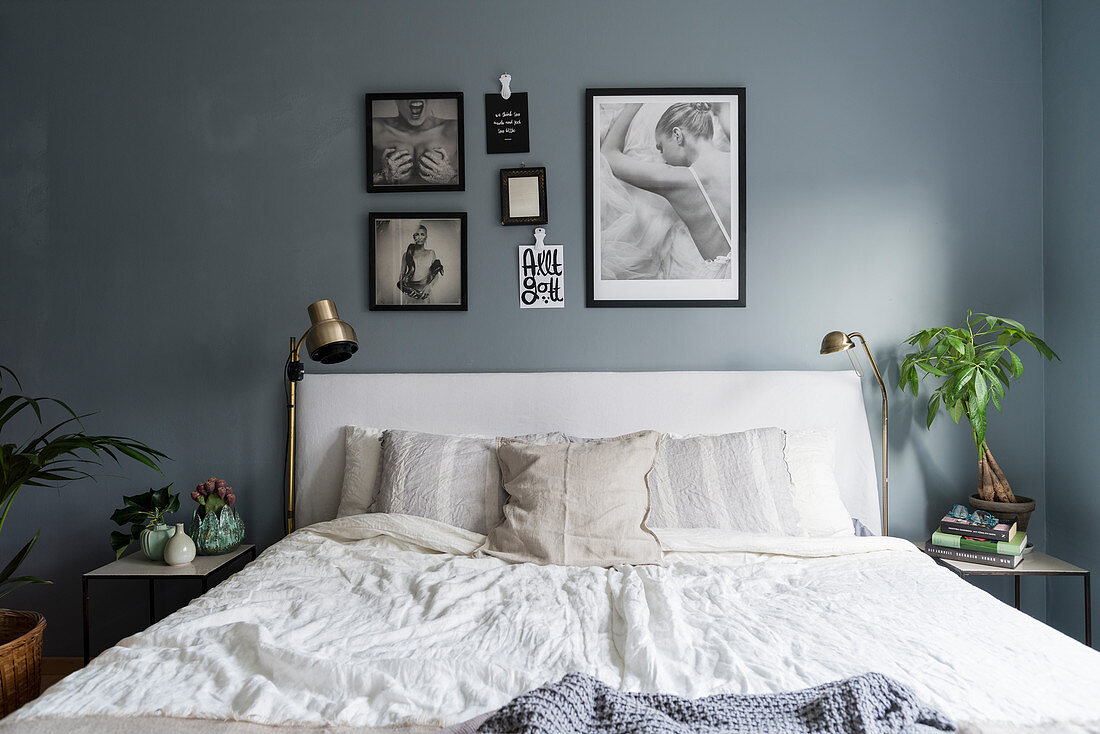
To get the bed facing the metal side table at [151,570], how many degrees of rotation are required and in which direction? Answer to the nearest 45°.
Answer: approximately 135° to its right

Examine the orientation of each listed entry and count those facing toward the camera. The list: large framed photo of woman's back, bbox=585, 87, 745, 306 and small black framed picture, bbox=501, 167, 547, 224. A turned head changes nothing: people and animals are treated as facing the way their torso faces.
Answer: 2

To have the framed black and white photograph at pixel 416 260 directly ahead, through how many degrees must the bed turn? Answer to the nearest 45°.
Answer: approximately 135° to its right

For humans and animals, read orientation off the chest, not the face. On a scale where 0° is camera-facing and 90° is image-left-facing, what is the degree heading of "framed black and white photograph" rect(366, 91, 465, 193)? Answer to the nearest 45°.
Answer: approximately 0°

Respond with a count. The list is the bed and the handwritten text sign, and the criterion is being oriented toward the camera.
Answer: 2

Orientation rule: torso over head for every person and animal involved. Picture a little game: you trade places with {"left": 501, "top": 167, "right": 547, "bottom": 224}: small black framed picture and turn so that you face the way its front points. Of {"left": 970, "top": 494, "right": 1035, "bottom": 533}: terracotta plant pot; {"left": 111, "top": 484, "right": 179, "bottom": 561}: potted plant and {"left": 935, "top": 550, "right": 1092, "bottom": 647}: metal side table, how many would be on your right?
1

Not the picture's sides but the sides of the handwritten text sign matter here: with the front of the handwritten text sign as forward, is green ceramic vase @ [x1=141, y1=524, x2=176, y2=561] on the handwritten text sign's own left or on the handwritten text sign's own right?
on the handwritten text sign's own right
